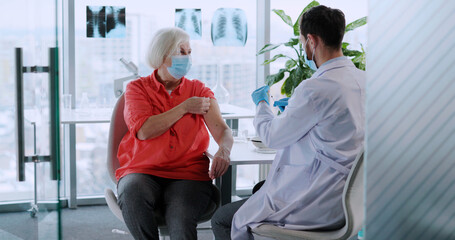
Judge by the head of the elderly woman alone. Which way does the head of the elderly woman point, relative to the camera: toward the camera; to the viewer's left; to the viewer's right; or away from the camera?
to the viewer's right

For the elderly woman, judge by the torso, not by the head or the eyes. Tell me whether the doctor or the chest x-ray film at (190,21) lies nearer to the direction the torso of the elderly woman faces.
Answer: the doctor

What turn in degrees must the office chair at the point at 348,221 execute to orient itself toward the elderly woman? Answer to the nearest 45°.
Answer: approximately 45° to its right

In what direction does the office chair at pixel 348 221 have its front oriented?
to the viewer's left

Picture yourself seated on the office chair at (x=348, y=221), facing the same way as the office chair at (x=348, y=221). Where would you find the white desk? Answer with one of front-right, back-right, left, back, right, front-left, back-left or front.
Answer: front-right

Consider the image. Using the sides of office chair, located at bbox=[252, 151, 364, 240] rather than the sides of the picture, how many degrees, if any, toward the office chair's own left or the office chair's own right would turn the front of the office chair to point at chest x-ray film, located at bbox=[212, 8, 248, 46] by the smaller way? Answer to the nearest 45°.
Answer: approximately 90° to the office chair's own right

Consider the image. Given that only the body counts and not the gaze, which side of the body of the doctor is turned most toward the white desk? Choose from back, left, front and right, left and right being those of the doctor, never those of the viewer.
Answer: front

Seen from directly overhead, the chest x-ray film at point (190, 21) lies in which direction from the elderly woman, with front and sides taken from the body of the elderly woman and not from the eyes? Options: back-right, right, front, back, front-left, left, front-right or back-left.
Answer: back

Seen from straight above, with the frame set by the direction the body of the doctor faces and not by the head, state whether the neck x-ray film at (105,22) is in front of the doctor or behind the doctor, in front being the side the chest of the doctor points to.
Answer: in front

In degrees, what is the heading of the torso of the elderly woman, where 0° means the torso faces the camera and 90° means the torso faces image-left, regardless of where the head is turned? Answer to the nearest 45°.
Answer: approximately 0°

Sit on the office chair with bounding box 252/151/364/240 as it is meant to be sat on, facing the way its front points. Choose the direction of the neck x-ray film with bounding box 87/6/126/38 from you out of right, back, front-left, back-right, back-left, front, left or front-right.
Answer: front-right

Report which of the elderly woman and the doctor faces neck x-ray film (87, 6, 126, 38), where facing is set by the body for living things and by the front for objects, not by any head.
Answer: the doctor

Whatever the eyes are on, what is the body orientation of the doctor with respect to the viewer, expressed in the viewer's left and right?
facing away from the viewer and to the left of the viewer
